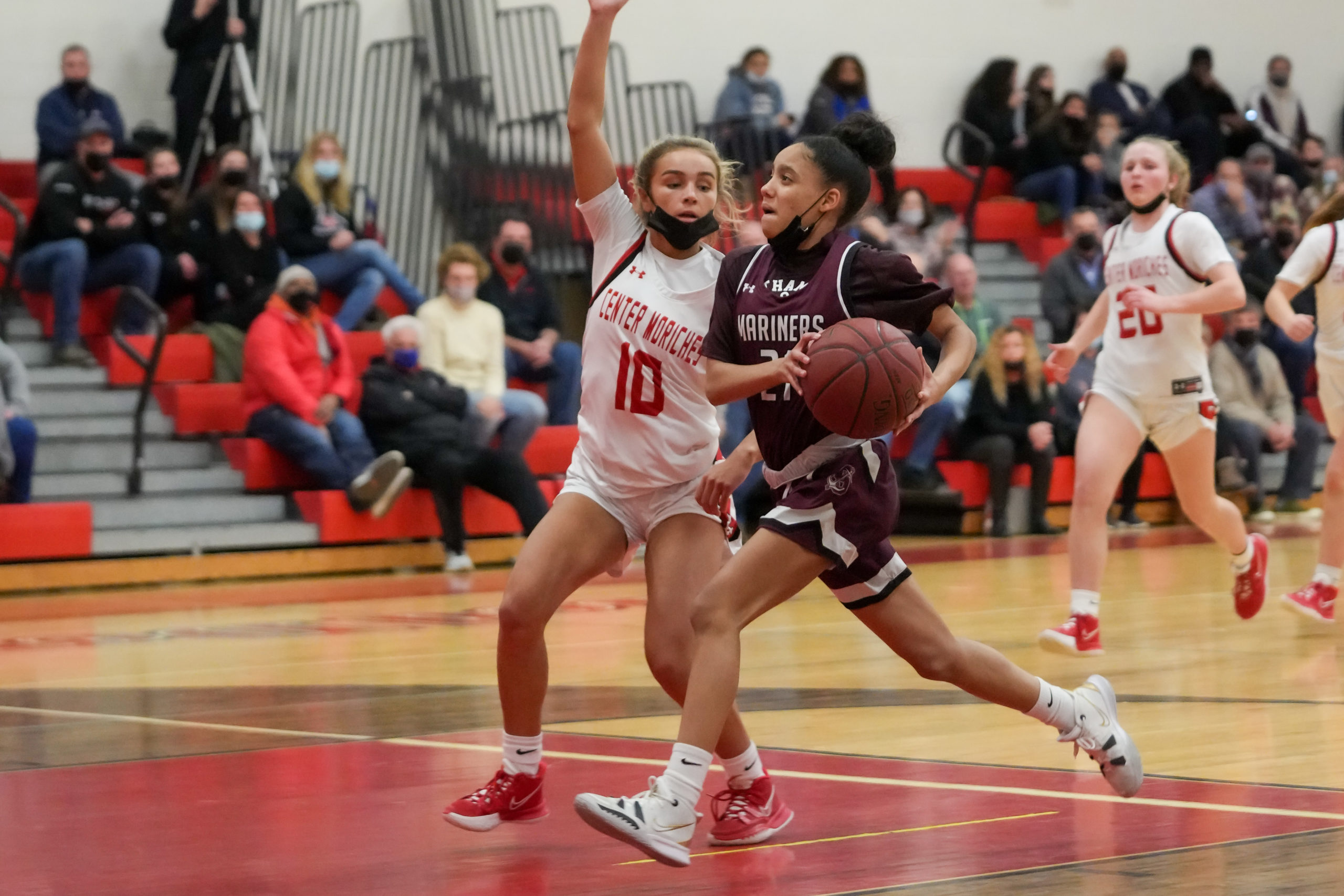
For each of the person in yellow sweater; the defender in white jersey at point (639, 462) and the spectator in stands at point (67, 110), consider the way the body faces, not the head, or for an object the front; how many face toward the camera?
3

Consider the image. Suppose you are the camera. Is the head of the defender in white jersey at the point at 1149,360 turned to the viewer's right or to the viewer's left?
to the viewer's left

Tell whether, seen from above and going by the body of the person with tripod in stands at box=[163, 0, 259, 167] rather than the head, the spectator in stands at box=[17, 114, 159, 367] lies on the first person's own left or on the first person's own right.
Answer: on the first person's own right

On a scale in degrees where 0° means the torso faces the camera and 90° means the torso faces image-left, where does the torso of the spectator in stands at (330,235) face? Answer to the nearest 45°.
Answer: approximately 315°

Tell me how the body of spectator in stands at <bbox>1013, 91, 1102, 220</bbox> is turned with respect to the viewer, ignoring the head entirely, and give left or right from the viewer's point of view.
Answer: facing the viewer and to the right of the viewer

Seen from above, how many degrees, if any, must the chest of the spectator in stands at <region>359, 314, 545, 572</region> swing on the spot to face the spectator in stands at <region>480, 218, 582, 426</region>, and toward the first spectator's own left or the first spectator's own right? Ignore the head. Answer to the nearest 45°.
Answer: approximately 90° to the first spectator's own left

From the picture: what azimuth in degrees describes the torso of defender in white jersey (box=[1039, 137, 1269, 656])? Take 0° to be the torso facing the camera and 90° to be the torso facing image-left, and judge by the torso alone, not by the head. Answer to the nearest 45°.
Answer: approximately 45°

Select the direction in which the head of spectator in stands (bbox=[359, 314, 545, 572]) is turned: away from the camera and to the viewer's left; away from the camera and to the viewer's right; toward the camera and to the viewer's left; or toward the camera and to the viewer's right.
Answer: toward the camera and to the viewer's right

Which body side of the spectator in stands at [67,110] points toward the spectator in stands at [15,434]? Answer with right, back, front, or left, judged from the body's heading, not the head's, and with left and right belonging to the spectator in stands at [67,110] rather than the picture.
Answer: front

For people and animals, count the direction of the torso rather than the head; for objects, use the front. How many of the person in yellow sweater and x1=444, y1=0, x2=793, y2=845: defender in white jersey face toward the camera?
2

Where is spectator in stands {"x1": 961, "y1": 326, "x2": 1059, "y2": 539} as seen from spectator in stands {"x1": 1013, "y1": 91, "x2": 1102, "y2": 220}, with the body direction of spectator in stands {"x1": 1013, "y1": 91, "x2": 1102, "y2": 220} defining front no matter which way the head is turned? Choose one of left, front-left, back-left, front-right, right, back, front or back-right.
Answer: front-right
